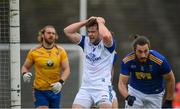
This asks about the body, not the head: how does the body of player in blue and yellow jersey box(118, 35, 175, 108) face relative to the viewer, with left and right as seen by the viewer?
facing the viewer

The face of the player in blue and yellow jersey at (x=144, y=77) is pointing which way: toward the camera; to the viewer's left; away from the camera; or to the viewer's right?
toward the camera

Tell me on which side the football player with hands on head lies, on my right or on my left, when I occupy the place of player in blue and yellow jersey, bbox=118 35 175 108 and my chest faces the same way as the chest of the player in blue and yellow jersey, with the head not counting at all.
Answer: on my right

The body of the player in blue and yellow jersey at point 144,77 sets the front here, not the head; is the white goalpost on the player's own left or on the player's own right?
on the player's own right

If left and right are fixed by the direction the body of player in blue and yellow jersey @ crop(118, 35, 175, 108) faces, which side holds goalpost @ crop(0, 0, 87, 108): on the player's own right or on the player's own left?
on the player's own right

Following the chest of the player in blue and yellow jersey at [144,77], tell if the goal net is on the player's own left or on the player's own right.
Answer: on the player's own right

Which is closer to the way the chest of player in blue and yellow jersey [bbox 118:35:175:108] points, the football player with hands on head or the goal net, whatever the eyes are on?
the football player with hands on head
